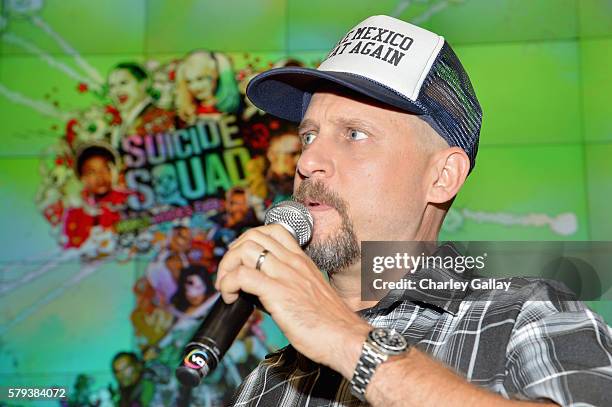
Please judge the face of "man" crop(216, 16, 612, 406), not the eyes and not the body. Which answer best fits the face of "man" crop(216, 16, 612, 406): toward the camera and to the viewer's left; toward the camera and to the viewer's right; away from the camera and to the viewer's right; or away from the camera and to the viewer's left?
toward the camera and to the viewer's left

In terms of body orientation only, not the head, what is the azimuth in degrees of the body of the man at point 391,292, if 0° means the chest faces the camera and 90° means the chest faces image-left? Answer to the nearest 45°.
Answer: approximately 45°
